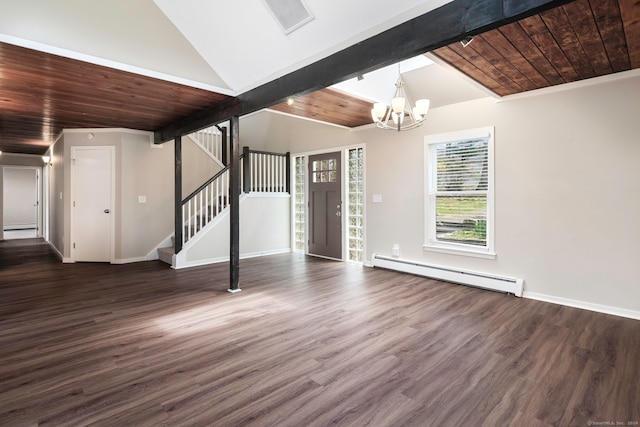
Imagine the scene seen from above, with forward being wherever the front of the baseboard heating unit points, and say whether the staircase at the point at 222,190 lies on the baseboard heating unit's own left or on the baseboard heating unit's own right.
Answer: on the baseboard heating unit's own right

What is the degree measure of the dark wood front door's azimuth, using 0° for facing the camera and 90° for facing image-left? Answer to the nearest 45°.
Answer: approximately 45°

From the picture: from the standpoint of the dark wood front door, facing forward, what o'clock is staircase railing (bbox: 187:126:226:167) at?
The staircase railing is roughly at 2 o'clock from the dark wood front door.

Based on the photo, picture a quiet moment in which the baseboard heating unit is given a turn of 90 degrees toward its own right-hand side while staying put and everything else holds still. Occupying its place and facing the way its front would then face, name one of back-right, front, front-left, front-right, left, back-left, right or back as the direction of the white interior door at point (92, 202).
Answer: front-left

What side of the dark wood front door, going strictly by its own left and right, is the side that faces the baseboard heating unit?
left

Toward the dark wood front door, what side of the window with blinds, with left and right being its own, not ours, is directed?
right

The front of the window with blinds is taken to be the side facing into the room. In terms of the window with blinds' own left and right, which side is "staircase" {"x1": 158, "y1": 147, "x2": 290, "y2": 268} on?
on its right

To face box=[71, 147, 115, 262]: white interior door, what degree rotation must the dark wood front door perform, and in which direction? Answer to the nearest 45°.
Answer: approximately 45° to its right

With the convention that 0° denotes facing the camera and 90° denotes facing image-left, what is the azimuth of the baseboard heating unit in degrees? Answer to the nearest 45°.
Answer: approximately 45°
